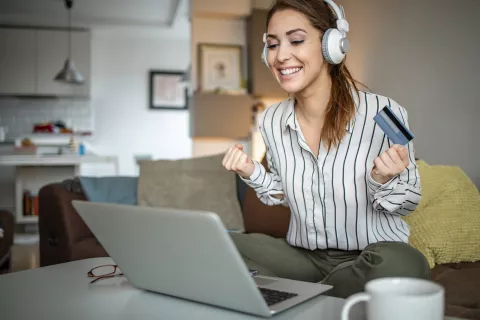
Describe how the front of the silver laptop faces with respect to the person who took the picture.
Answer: facing away from the viewer and to the right of the viewer

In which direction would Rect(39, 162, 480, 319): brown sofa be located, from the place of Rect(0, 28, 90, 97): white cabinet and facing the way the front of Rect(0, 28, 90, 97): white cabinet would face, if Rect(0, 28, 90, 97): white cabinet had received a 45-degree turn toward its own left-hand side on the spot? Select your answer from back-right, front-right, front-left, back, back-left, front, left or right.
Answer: front-right

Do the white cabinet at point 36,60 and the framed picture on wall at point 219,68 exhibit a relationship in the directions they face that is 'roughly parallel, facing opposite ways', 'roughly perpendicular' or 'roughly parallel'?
roughly parallel

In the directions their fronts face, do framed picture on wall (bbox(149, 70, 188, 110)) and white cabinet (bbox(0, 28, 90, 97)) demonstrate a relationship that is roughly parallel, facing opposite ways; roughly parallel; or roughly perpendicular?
roughly parallel

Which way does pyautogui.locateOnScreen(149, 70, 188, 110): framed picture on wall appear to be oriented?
toward the camera

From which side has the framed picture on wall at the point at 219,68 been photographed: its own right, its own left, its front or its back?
front

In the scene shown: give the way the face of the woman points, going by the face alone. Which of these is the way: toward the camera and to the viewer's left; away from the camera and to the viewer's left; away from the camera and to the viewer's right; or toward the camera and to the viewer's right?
toward the camera and to the viewer's left

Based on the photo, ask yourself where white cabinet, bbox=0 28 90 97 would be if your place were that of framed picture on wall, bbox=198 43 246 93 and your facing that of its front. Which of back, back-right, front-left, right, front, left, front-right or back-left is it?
back-right

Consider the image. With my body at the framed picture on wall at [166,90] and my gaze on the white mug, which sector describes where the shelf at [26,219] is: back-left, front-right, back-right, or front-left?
front-right

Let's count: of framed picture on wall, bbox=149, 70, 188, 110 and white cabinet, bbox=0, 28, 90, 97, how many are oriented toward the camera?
2

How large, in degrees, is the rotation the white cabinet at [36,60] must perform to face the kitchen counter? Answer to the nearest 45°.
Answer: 0° — it already faces it

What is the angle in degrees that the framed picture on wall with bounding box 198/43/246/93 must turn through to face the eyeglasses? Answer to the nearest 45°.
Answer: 0° — it already faces it

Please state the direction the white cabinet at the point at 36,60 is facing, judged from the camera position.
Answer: facing the viewer

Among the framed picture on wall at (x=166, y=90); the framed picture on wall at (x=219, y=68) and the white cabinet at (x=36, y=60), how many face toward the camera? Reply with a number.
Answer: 3

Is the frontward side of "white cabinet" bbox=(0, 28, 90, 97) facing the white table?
yes

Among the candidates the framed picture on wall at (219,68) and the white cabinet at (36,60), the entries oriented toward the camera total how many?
2

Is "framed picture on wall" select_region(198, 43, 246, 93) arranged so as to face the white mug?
yes

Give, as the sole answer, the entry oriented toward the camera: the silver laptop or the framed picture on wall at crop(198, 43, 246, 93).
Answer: the framed picture on wall

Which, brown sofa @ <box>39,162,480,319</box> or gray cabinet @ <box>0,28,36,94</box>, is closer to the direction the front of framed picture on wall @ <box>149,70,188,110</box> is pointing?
the brown sofa

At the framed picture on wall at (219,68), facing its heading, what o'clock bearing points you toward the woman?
The woman is roughly at 12 o'clock from the framed picture on wall.
